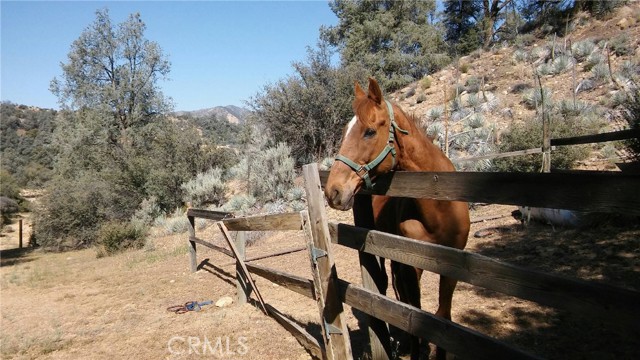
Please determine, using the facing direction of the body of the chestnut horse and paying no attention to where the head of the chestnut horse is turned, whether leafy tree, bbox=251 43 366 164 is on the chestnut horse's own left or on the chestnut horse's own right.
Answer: on the chestnut horse's own right

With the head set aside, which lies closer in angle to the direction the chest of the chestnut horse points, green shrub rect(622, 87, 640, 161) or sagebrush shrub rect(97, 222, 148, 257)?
the sagebrush shrub

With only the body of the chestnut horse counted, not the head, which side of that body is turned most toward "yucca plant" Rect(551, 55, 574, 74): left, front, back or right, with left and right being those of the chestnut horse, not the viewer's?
back

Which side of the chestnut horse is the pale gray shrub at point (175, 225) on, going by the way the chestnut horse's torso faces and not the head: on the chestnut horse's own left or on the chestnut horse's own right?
on the chestnut horse's own right

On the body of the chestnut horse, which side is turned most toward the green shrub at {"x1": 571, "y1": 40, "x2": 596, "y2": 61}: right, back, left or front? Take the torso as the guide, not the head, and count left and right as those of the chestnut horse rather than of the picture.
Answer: back

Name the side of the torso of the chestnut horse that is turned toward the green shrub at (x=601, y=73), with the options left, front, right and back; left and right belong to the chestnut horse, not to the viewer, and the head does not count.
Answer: back

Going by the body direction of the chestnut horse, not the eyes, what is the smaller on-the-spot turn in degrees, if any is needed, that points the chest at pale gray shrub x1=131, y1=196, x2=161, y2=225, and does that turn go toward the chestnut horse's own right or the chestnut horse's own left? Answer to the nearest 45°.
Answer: approximately 90° to the chestnut horse's own right

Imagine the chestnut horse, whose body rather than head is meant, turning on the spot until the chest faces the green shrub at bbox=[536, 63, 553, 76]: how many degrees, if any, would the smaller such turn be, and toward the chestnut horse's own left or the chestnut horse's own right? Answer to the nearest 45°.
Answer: approximately 180°

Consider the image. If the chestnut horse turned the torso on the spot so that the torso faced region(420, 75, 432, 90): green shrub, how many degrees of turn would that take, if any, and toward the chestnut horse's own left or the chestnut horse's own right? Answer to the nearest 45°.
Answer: approximately 135° to the chestnut horse's own right

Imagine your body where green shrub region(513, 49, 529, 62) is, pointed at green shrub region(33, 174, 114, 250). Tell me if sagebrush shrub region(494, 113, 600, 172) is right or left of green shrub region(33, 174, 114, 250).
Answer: left

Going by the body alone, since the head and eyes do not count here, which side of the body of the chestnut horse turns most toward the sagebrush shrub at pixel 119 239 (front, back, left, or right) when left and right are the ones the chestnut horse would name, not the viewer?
right

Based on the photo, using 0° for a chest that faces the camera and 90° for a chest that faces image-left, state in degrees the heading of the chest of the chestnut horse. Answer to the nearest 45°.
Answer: approximately 45°
